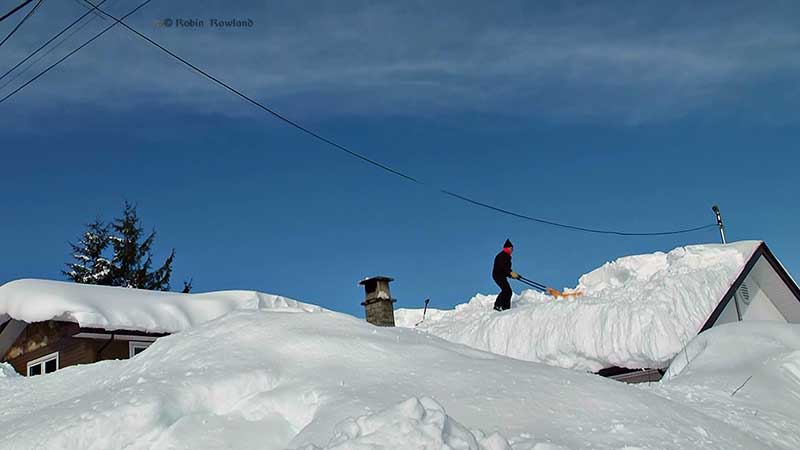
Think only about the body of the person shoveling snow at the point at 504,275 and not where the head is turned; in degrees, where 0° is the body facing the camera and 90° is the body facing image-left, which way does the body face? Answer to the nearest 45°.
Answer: approximately 270°
